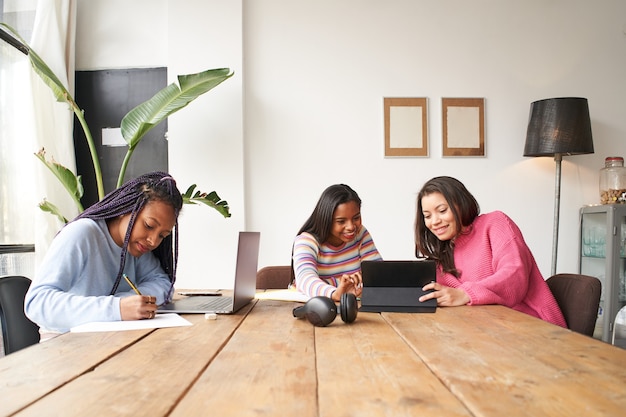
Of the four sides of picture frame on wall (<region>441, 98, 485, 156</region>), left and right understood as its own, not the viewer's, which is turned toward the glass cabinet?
left

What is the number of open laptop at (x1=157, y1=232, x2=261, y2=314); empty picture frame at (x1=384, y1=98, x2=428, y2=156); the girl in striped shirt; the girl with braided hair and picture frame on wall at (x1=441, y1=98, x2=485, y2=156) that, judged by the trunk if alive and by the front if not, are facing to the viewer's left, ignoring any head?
1

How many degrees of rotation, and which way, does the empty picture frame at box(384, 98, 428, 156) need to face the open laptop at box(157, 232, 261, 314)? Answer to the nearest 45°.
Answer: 0° — it already faces it

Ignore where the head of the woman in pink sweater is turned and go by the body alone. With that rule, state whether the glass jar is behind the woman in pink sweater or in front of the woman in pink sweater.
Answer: behind

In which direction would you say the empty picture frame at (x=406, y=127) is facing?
toward the camera

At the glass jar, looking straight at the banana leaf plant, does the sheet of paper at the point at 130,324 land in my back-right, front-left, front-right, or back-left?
front-left

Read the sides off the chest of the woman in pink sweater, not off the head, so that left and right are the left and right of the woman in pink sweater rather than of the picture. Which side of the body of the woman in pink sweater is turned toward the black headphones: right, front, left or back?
front

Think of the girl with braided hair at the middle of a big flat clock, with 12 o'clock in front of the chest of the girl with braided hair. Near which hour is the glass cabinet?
The glass cabinet is roughly at 10 o'clock from the girl with braided hair.

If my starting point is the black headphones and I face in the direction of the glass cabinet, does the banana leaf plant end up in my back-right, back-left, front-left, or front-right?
front-left

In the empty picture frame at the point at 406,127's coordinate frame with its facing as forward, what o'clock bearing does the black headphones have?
The black headphones is roughly at 12 o'clock from the empty picture frame.

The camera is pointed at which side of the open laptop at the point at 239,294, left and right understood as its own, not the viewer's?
left

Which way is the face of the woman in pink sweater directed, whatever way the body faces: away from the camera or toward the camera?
toward the camera

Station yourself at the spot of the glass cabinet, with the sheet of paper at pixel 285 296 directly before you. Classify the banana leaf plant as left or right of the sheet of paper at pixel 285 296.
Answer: right

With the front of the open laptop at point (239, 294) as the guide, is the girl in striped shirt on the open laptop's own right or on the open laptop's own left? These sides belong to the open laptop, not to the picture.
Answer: on the open laptop's own right

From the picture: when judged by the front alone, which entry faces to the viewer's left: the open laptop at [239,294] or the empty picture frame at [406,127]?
the open laptop

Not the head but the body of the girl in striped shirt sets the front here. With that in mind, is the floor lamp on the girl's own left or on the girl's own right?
on the girl's own left

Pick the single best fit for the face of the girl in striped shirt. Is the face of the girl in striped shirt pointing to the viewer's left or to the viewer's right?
to the viewer's right

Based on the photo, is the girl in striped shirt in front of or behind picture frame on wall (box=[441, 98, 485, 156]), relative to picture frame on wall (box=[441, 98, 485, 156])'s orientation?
in front

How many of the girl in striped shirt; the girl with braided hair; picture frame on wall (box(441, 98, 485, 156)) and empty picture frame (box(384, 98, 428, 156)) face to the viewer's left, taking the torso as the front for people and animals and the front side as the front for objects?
0

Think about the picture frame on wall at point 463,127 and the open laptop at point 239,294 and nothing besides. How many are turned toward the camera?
1
